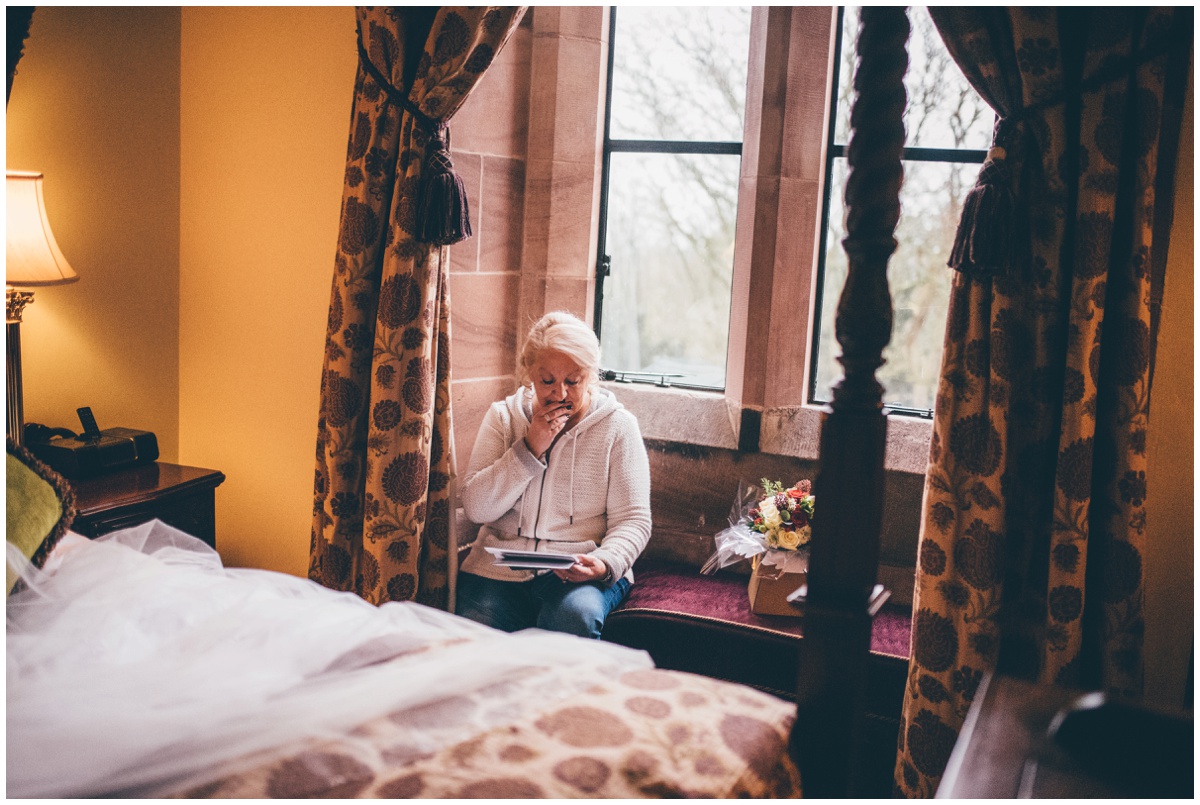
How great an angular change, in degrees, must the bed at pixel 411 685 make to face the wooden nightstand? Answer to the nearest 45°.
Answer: approximately 180°

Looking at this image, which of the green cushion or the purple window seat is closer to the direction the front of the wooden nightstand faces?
the purple window seat

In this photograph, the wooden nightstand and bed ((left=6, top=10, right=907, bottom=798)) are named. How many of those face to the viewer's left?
0

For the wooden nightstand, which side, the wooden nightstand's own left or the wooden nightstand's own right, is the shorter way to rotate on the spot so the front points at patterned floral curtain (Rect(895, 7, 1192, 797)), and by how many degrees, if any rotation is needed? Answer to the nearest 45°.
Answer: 0° — it already faces it

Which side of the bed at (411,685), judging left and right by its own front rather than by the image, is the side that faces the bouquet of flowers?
left

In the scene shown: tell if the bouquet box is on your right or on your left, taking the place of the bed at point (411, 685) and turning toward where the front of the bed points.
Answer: on your left

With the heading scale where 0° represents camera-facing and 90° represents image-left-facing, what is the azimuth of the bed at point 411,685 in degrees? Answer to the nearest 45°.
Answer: approximately 315°

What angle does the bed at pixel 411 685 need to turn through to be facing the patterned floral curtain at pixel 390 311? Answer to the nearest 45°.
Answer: approximately 135° to its left

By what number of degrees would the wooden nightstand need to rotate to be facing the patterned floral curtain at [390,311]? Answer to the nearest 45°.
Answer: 0° — it already faces it

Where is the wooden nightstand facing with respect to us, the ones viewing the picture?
facing the viewer and to the right of the viewer

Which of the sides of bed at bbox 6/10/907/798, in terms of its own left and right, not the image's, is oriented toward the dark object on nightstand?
back

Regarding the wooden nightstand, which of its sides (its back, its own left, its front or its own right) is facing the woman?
front

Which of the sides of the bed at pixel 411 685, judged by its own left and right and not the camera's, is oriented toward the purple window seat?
left
